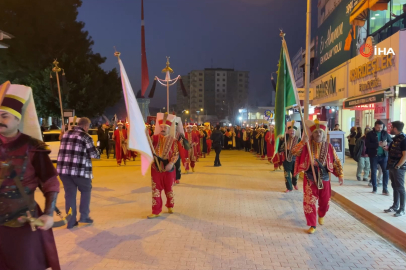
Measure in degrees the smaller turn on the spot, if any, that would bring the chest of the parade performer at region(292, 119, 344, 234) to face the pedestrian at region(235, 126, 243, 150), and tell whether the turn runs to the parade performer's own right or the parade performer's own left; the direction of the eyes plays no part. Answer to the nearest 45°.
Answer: approximately 180°

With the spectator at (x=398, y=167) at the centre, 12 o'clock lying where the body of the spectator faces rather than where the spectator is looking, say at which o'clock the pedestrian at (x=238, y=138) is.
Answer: The pedestrian is roughly at 2 o'clock from the spectator.

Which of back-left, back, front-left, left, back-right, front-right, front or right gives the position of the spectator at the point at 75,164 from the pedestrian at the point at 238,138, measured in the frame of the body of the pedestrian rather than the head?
front

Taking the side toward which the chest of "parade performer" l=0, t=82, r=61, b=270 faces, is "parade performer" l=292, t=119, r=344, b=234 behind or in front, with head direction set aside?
behind

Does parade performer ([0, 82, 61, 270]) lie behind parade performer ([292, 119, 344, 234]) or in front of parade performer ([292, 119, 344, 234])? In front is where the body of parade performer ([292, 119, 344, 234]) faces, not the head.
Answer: in front

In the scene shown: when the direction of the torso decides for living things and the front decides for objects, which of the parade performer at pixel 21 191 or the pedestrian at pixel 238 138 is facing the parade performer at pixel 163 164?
the pedestrian

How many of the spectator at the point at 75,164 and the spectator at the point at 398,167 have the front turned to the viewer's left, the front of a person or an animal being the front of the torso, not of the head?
1

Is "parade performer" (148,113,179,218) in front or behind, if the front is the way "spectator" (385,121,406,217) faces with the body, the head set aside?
in front

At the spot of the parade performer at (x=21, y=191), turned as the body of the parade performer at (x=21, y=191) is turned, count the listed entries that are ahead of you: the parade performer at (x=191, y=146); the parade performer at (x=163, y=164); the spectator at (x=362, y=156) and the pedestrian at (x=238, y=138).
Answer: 0

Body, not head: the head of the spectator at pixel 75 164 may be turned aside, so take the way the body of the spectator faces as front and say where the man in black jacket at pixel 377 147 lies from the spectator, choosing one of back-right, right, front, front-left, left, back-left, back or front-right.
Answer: front-right

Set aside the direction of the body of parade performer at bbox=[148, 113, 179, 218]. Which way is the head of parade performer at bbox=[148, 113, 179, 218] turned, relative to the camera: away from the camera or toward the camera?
toward the camera

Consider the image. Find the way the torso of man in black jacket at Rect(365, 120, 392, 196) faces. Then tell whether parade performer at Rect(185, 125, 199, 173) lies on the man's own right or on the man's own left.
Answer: on the man's own right

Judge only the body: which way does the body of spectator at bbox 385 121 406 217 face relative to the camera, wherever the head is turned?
to the viewer's left

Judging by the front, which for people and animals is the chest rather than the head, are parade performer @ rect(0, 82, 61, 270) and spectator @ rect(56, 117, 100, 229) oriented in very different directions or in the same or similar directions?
very different directions

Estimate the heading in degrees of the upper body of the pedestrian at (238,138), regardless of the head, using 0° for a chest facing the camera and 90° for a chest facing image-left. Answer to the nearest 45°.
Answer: approximately 0°
